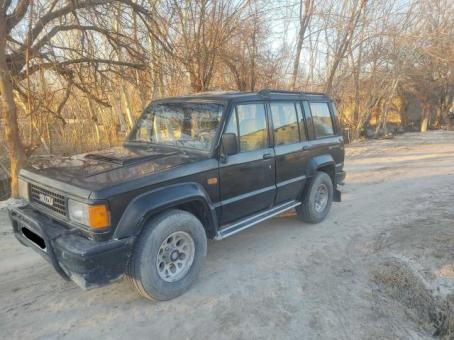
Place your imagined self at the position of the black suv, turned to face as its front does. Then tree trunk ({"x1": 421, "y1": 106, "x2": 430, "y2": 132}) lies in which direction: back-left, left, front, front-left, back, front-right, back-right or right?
back

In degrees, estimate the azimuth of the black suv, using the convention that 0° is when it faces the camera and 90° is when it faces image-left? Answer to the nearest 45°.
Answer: approximately 45°

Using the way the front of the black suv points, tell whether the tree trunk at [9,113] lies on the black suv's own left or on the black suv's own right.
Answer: on the black suv's own right
